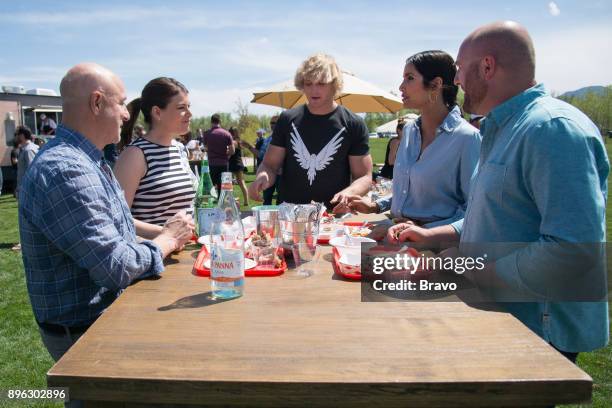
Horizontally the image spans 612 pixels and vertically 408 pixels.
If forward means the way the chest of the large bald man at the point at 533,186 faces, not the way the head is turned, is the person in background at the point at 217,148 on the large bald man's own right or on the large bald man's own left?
on the large bald man's own right

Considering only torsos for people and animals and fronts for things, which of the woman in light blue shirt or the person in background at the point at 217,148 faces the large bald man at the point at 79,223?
the woman in light blue shirt

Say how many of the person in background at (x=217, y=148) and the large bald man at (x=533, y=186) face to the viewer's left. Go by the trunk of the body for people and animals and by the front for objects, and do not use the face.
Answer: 1

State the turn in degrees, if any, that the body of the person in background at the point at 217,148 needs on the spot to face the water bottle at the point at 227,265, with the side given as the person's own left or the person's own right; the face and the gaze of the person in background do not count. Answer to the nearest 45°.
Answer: approximately 180°

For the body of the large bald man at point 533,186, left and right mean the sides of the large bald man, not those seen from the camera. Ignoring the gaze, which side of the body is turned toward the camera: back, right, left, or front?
left

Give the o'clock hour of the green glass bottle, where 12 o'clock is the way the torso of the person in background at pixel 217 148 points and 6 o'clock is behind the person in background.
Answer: The green glass bottle is roughly at 6 o'clock from the person in background.

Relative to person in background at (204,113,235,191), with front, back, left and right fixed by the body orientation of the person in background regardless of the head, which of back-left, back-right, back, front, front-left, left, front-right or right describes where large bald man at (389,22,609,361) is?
back

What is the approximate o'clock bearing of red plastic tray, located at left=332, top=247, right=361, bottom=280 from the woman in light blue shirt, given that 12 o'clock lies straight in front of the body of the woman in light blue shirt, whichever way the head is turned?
The red plastic tray is roughly at 11 o'clock from the woman in light blue shirt.

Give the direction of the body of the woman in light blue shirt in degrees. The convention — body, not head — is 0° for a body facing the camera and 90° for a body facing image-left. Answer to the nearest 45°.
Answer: approximately 45°

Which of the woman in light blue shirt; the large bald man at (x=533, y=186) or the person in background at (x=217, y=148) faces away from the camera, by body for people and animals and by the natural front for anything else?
the person in background

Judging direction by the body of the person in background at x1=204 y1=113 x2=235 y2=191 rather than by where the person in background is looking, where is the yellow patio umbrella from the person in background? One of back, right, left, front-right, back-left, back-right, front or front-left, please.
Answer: back-right

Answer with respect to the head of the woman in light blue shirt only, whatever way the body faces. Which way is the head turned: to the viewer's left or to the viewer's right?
to the viewer's left

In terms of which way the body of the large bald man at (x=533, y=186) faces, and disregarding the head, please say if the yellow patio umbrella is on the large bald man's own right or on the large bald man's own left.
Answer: on the large bald man's own right

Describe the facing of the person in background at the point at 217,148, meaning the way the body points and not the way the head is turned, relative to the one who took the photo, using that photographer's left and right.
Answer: facing away from the viewer
